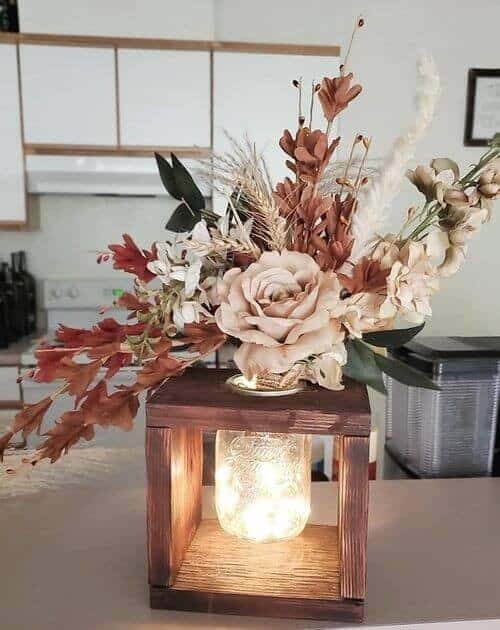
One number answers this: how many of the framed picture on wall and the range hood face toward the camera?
2

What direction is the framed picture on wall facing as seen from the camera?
toward the camera

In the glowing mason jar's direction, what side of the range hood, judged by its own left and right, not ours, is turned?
front

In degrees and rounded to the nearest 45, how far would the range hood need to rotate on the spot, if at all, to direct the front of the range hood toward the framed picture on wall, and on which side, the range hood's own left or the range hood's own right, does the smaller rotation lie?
approximately 90° to the range hood's own left

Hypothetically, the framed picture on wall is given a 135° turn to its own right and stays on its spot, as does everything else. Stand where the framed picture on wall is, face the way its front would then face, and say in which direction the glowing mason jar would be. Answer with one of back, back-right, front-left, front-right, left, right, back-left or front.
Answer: back-left

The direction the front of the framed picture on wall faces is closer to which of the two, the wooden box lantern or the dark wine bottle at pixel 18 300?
the wooden box lantern

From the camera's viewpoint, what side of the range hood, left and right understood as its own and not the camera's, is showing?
front

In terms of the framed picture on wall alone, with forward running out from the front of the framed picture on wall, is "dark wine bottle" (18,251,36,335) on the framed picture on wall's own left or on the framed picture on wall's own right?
on the framed picture on wall's own right

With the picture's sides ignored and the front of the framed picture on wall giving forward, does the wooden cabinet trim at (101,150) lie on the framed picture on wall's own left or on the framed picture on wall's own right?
on the framed picture on wall's own right

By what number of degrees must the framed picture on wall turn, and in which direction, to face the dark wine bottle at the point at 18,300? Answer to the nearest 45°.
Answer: approximately 45° to its right

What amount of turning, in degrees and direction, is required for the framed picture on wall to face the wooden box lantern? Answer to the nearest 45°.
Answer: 0° — it already faces it

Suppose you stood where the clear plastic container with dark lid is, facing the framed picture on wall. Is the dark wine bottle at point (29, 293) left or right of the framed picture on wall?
left

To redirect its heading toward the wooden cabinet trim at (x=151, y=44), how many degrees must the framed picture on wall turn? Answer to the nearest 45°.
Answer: approximately 45° to its right
